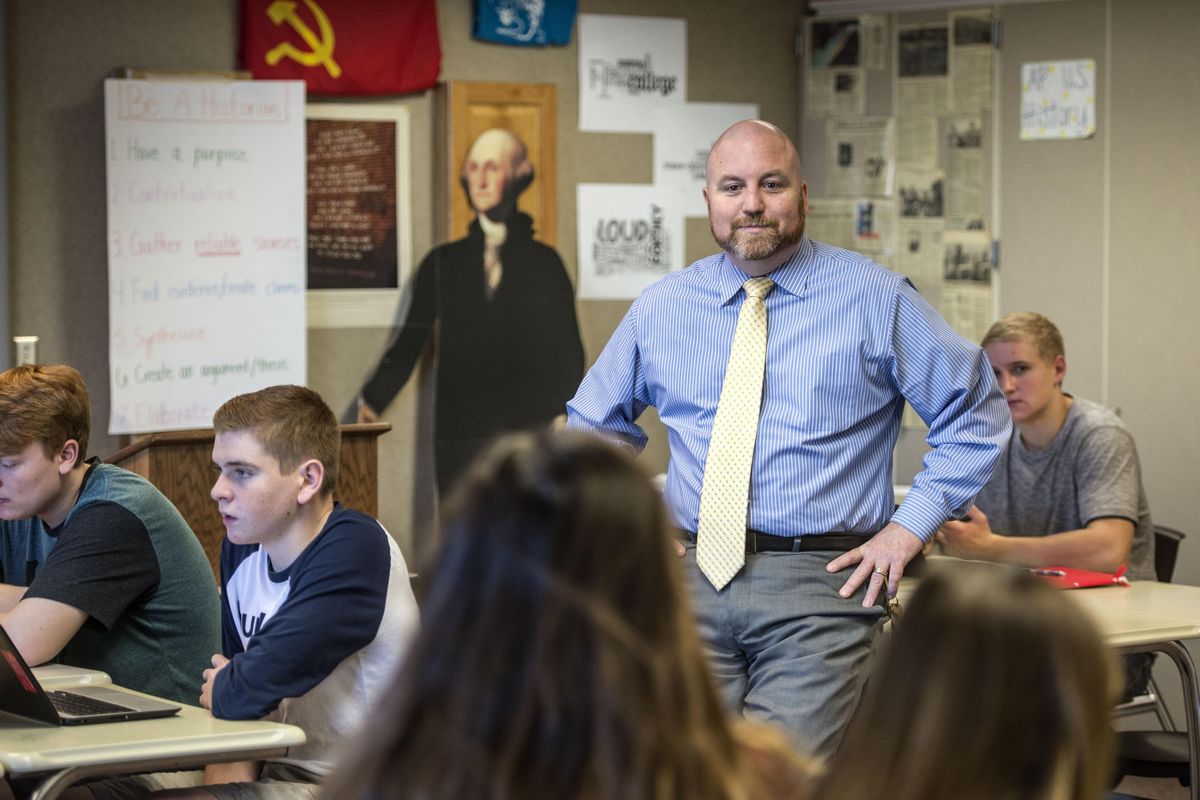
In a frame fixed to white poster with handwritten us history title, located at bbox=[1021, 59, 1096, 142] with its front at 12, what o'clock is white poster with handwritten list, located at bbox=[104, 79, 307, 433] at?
white poster with handwritten list, located at bbox=[104, 79, 307, 433] is roughly at 2 o'clock from white poster with handwritten us history title, located at bbox=[1021, 59, 1096, 142].

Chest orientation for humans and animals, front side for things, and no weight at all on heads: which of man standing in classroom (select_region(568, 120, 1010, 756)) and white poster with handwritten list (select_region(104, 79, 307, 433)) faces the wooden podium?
the white poster with handwritten list

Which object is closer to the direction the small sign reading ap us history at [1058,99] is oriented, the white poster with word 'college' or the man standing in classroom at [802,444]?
the man standing in classroom
